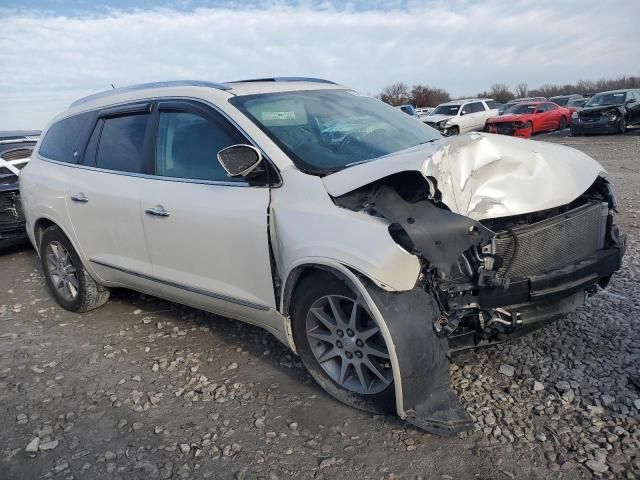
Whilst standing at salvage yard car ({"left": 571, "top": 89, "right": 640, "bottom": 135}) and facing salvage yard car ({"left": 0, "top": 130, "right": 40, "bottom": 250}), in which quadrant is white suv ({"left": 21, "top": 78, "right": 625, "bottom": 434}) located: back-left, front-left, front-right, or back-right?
front-left

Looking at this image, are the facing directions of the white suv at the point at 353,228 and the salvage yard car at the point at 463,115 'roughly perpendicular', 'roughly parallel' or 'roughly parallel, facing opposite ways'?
roughly perpendicular

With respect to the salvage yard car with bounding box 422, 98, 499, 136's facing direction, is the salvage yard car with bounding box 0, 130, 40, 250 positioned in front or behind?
in front

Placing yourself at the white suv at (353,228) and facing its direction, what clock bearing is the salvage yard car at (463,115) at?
The salvage yard car is roughly at 8 o'clock from the white suv.

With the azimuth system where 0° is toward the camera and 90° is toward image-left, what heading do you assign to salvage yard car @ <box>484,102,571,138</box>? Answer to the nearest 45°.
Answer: approximately 45°

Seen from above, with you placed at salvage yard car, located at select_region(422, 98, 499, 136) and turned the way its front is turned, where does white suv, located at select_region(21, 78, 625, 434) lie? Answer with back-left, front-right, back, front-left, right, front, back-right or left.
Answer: front-left

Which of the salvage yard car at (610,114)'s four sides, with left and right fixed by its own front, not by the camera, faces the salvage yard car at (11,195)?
front

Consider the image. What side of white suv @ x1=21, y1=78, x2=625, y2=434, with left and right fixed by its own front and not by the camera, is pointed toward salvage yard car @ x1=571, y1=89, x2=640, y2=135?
left

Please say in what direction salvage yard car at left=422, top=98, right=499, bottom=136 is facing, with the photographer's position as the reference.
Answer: facing the viewer and to the left of the viewer

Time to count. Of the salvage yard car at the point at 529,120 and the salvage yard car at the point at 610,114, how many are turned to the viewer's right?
0

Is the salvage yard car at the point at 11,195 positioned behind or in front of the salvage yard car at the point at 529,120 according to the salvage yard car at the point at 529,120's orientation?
in front

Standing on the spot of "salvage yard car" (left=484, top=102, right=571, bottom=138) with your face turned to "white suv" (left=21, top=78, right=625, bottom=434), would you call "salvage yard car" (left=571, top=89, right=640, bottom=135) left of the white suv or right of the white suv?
left
